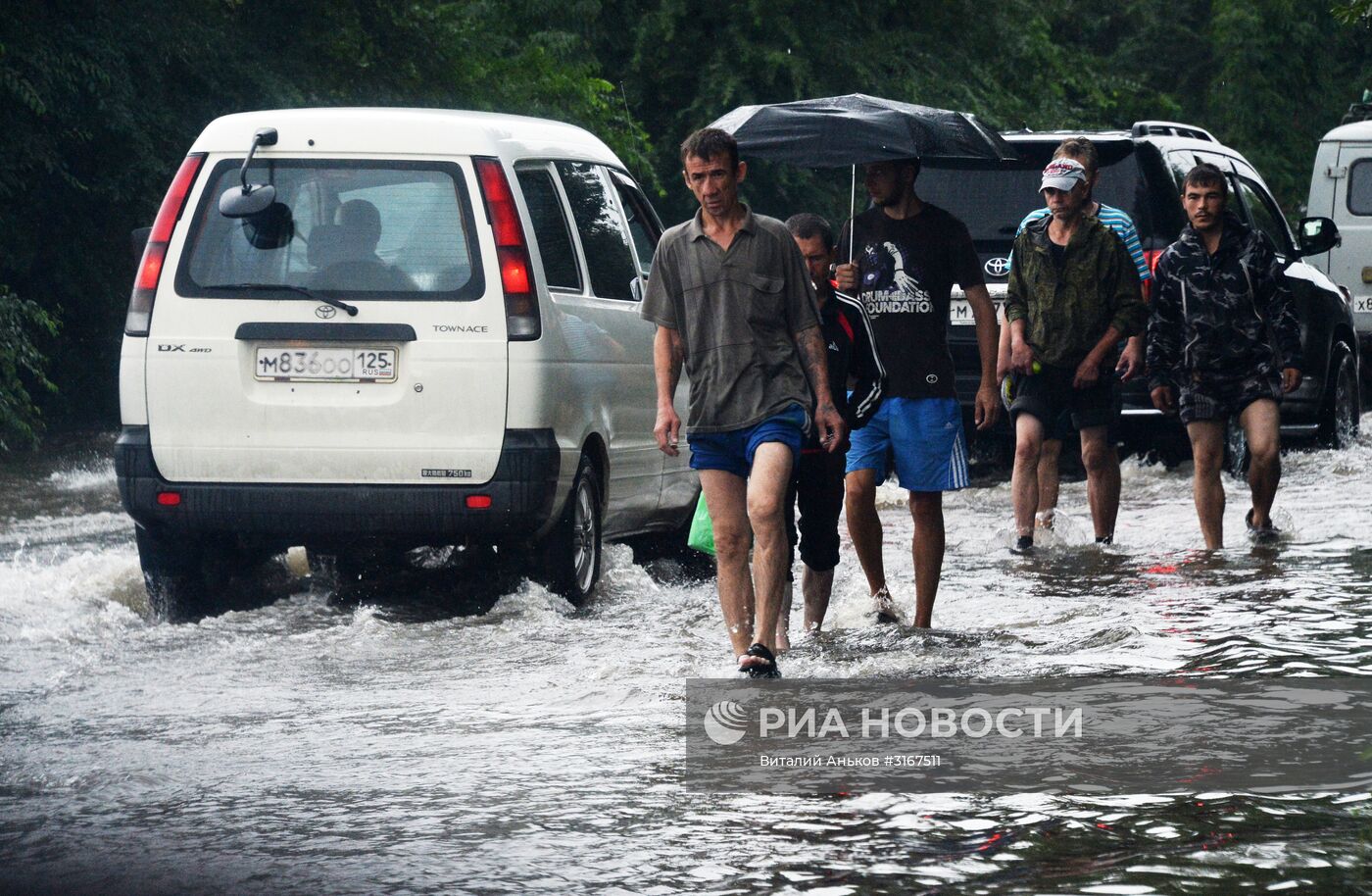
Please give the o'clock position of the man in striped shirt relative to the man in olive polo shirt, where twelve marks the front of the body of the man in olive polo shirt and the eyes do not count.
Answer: The man in striped shirt is roughly at 7 o'clock from the man in olive polo shirt.

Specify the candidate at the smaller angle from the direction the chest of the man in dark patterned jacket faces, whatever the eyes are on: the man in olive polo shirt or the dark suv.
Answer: the man in olive polo shirt

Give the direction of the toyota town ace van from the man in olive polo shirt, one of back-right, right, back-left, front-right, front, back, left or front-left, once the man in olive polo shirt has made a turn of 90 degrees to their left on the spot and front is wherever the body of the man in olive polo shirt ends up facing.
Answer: back-left

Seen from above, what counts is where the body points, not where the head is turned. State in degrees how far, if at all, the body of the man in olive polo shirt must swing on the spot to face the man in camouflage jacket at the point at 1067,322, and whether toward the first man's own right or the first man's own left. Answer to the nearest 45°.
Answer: approximately 135° to the first man's own left

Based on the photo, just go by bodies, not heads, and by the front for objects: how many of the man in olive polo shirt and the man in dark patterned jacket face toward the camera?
2

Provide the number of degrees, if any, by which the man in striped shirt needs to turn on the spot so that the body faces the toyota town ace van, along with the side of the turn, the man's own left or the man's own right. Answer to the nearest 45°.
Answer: approximately 45° to the man's own right

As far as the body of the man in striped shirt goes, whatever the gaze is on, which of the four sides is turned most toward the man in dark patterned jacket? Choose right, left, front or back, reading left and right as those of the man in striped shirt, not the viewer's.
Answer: left
